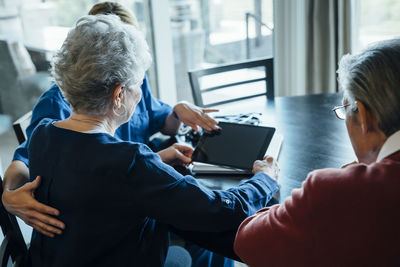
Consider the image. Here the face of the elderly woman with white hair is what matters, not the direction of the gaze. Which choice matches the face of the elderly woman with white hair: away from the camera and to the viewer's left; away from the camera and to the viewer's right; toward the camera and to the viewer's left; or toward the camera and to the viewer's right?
away from the camera and to the viewer's right

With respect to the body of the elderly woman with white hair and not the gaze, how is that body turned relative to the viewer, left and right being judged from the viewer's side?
facing away from the viewer and to the right of the viewer

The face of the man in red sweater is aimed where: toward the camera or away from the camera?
away from the camera

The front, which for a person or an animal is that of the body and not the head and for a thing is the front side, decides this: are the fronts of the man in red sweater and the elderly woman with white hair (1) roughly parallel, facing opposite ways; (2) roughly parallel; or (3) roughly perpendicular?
roughly perpendicular

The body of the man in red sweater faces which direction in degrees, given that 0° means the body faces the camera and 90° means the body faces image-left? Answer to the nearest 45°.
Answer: approximately 135°

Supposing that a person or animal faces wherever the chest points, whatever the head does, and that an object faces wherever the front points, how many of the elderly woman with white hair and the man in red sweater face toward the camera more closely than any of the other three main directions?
0

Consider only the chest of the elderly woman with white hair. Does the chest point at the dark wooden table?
yes
